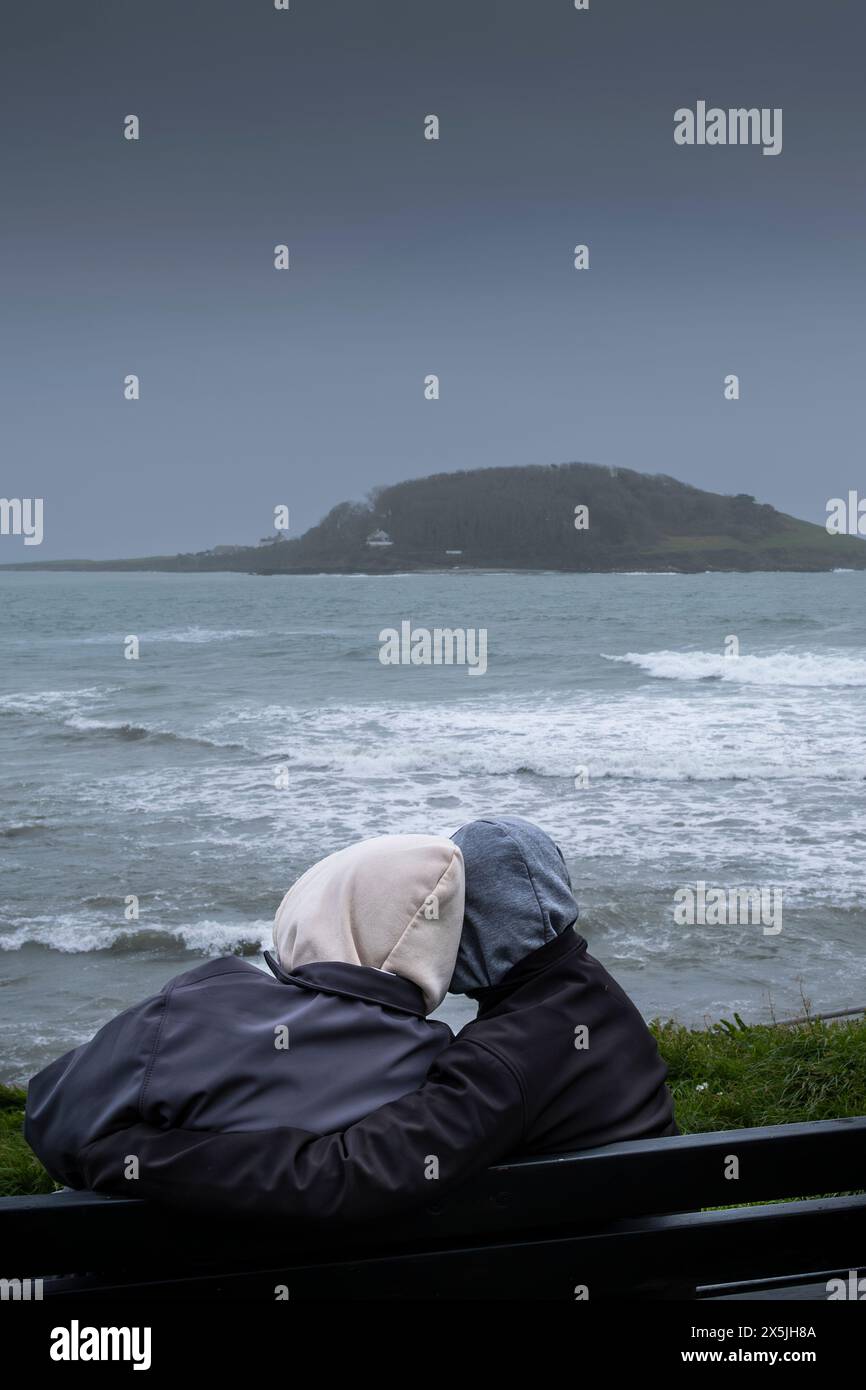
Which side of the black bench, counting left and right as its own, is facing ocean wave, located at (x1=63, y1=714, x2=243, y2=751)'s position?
front

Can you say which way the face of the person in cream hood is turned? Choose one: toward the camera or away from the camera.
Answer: away from the camera

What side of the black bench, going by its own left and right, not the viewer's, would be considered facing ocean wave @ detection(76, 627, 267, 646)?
front

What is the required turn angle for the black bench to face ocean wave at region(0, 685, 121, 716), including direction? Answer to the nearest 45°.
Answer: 0° — it already faces it

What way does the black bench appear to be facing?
away from the camera

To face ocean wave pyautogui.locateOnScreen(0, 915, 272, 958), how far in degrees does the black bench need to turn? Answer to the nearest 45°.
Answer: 0° — it already faces it
